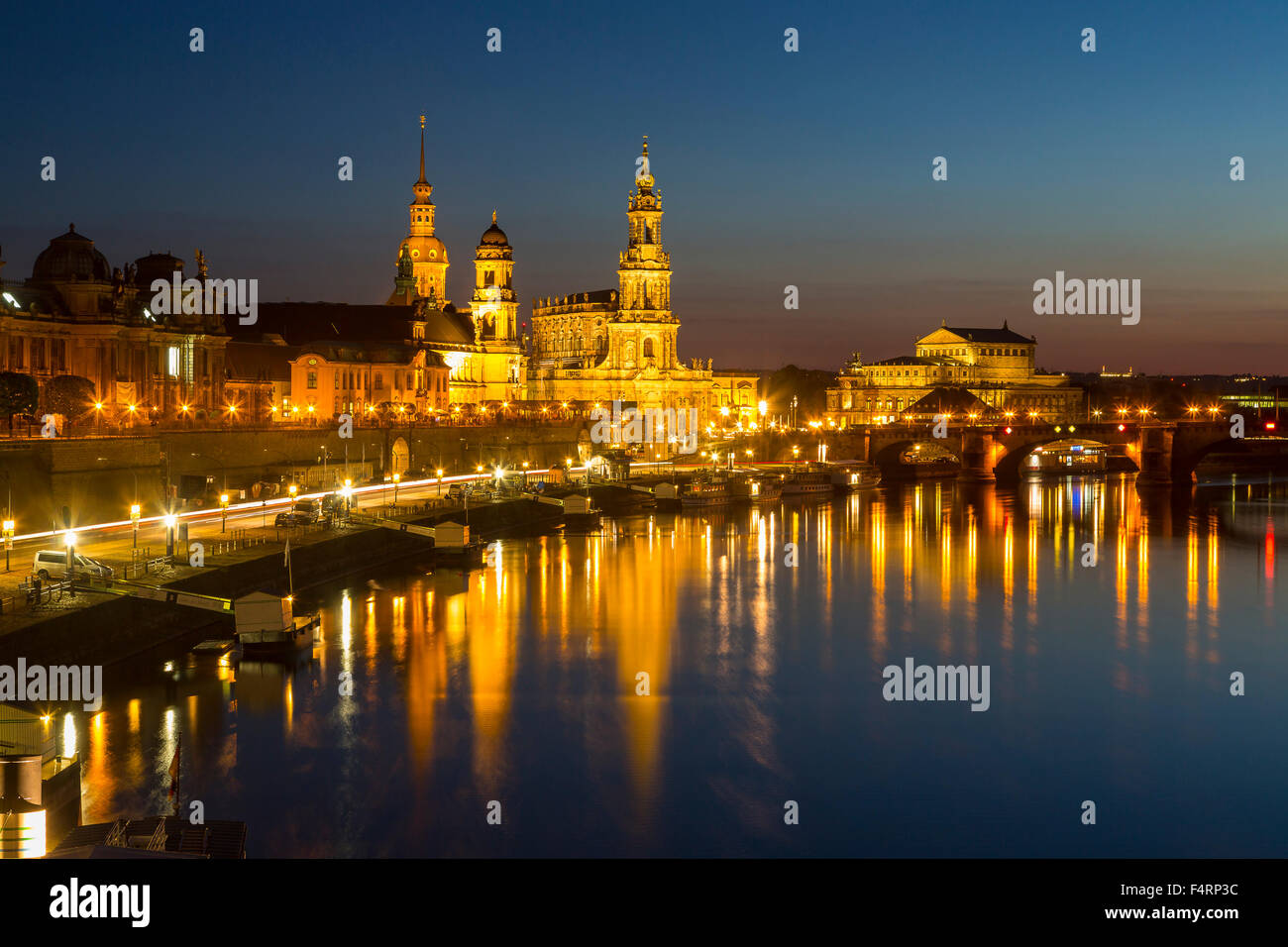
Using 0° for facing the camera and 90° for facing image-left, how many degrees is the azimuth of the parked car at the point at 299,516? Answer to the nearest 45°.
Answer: approximately 90°

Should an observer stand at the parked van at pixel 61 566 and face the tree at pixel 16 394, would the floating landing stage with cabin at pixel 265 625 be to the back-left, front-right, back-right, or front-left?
back-right

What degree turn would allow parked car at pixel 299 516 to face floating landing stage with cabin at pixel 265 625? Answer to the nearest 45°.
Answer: approximately 90° to its left
